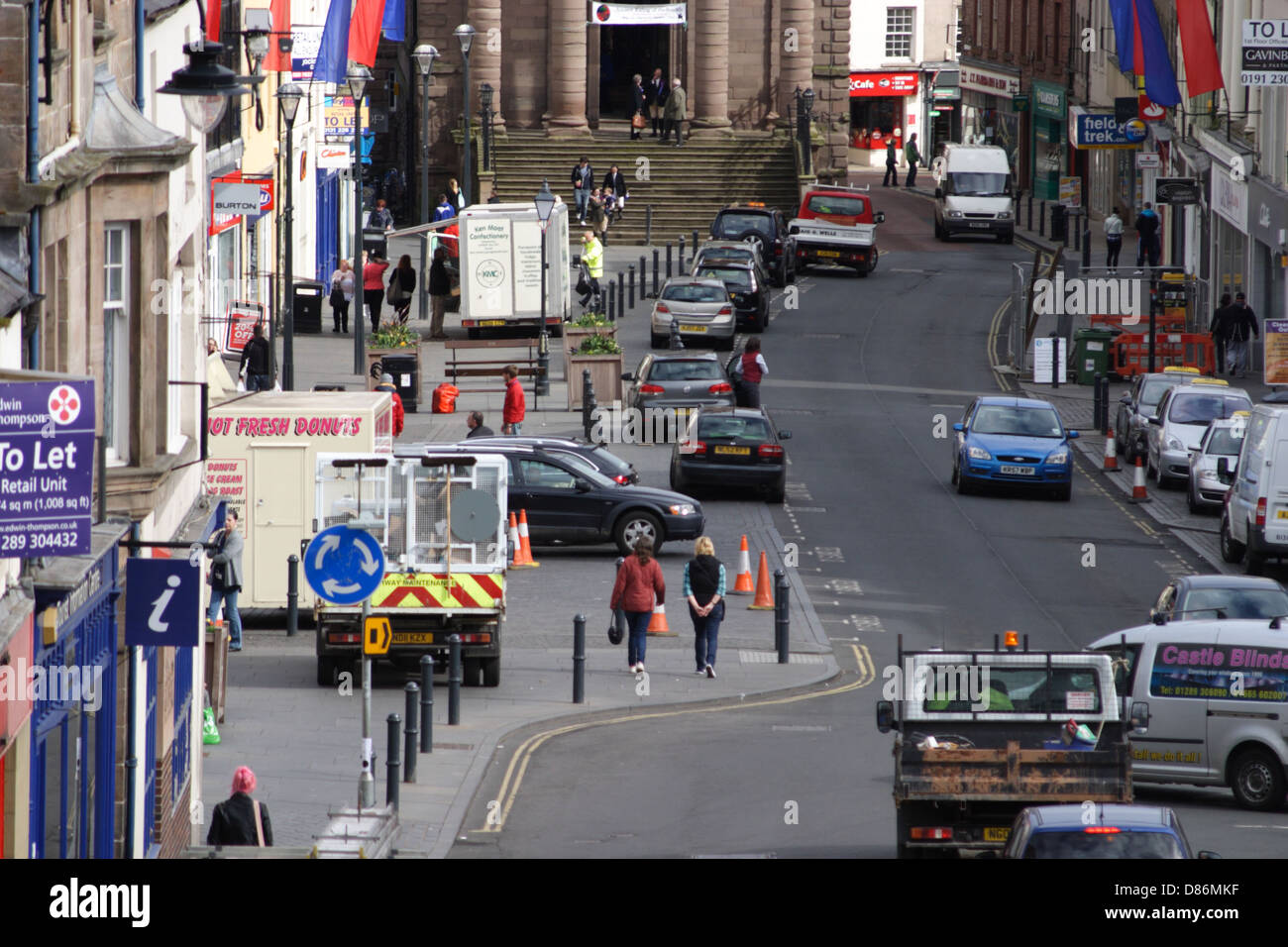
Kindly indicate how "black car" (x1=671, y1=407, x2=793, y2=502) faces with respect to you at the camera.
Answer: facing away from the viewer

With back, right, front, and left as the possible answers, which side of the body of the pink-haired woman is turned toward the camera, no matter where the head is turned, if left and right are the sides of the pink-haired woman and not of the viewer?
back

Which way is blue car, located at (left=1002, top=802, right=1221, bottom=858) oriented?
away from the camera

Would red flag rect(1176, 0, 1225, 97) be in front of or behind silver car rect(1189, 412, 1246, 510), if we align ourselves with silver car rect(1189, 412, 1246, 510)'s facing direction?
behind

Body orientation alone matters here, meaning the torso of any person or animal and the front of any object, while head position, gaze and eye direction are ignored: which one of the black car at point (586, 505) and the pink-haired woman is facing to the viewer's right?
the black car

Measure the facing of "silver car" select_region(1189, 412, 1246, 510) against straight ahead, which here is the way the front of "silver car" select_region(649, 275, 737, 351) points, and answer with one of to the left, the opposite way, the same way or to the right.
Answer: the opposite way

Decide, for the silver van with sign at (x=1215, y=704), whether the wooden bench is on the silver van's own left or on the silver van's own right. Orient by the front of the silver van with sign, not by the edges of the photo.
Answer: on the silver van's own right

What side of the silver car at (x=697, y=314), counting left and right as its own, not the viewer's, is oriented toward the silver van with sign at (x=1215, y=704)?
back

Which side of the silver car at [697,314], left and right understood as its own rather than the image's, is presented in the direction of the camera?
back

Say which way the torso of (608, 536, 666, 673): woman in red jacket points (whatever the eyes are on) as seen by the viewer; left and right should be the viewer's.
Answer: facing away from the viewer

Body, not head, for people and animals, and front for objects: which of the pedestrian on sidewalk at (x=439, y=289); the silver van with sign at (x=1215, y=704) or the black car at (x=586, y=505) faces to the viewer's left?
the silver van with sign

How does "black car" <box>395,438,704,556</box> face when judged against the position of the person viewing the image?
facing to the right of the viewer
